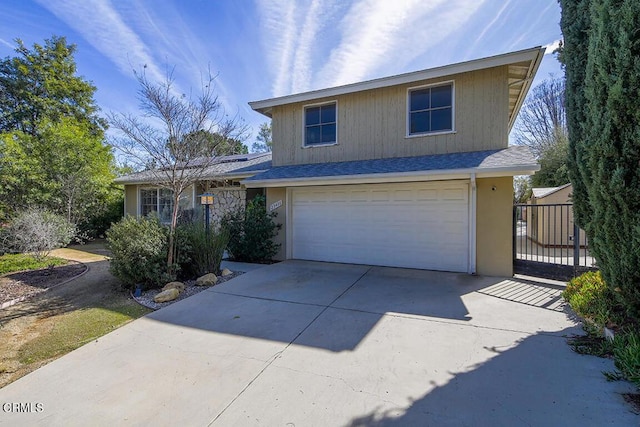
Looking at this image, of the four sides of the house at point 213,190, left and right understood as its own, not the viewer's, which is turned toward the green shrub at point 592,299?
left

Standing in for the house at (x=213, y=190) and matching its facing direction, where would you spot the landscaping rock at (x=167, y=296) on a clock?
The landscaping rock is roughly at 11 o'clock from the house.

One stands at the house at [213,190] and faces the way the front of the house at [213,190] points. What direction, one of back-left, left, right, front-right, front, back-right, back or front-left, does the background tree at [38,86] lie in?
right

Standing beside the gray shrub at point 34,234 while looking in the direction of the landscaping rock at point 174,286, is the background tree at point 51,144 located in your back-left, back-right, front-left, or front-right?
back-left

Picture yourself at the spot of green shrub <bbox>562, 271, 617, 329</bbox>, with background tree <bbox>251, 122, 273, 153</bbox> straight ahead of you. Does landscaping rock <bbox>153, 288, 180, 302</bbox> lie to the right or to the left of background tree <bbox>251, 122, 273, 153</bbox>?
left

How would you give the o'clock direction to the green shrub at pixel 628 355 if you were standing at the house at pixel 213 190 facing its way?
The green shrub is roughly at 10 o'clock from the house.

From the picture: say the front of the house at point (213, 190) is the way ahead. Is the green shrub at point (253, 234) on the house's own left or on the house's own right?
on the house's own left

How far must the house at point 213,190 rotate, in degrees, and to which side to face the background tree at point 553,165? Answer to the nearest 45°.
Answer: approximately 135° to its left
